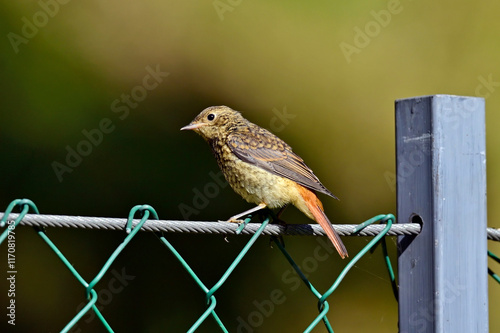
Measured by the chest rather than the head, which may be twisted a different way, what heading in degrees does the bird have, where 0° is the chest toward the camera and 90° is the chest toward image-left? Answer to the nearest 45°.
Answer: approximately 90°

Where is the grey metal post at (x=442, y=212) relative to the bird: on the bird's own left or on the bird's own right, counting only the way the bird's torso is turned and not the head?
on the bird's own left
